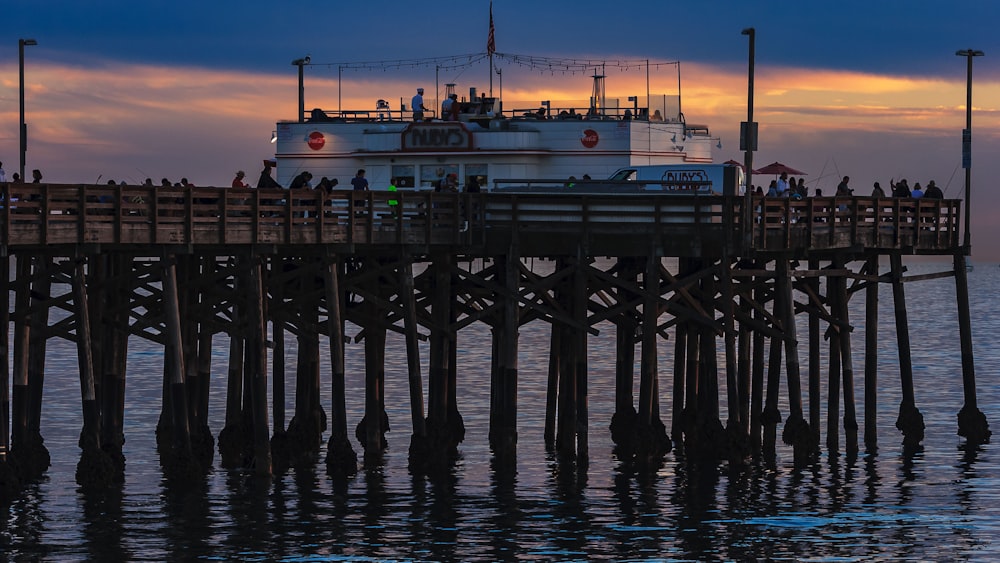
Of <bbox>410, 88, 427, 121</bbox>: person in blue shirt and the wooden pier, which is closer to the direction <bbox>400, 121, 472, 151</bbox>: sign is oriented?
the wooden pier

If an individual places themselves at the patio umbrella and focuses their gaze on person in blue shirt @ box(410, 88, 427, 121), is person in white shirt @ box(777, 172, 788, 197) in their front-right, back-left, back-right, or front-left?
back-left

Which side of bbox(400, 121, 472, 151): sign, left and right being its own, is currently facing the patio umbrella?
left

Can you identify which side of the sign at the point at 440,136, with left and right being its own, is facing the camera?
front

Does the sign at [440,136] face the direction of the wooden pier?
yes

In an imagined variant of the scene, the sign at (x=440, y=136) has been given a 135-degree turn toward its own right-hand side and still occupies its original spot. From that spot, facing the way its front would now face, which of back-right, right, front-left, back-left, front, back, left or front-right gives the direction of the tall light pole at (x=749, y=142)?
back

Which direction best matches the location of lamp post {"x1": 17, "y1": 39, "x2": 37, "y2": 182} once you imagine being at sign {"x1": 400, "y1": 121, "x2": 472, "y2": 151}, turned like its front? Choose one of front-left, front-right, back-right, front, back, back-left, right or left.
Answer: right

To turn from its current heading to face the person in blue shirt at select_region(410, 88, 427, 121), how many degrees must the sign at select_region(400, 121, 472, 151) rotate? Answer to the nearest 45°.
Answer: approximately 180°

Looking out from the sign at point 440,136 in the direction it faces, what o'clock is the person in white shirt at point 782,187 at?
The person in white shirt is roughly at 10 o'clock from the sign.

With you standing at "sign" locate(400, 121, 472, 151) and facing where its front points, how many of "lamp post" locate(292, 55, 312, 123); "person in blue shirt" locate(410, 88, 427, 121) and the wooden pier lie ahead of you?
1

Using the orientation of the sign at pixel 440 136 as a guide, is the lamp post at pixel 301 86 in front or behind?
behind
